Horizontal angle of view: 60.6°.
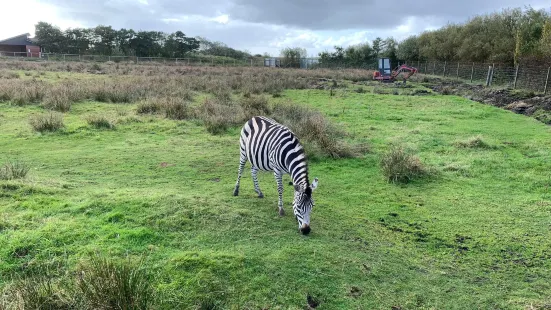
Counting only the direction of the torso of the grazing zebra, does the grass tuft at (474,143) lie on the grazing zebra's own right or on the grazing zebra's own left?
on the grazing zebra's own left

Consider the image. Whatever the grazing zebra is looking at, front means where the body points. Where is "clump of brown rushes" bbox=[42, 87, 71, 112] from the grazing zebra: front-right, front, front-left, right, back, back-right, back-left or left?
back

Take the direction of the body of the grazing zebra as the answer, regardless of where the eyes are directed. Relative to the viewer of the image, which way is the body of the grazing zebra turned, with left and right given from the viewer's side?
facing the viewer and to the right of the viewer

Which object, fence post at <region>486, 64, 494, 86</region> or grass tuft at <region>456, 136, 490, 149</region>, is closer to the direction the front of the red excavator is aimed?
the fence post

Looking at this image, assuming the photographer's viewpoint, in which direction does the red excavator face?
facing to the right of the viewer

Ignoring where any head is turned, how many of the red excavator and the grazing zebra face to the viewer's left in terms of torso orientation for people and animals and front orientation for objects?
0

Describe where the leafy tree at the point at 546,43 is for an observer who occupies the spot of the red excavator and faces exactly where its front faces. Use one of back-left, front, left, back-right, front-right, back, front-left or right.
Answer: front-right

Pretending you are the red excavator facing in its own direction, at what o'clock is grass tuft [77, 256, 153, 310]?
The grass tuft is roughly at 3 o'clock from the red excavator.

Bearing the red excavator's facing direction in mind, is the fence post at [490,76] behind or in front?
in front

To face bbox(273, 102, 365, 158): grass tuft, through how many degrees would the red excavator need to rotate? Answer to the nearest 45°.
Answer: approximately 90° to its right

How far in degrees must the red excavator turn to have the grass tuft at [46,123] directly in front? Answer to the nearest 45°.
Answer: approximately 90° to its right
